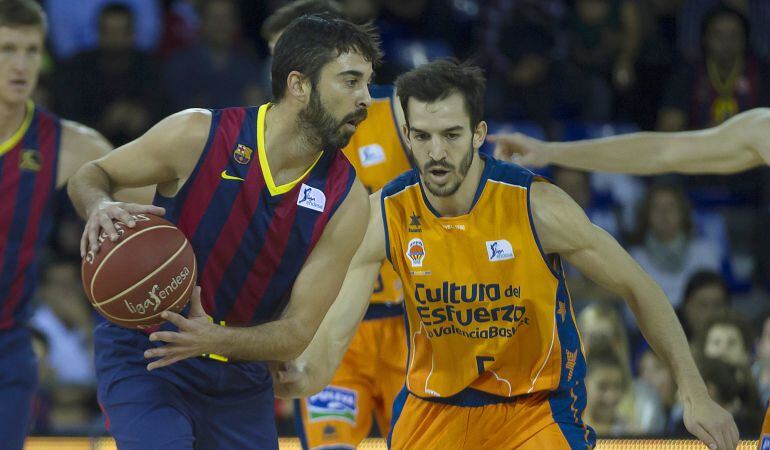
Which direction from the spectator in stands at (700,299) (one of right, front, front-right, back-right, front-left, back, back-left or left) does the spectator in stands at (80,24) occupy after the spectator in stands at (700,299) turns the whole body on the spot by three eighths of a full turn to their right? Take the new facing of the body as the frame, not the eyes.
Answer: front-left

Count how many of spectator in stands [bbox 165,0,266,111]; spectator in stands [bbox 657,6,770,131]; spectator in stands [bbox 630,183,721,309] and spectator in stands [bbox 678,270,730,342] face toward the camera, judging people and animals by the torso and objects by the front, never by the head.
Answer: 4

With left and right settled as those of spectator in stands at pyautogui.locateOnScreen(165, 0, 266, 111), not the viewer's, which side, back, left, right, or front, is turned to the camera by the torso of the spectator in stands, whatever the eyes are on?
front

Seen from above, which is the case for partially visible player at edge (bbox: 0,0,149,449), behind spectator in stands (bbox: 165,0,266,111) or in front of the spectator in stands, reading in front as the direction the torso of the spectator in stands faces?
in front

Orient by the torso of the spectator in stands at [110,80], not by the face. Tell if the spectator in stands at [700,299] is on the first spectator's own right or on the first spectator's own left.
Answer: on the first spectator's own left

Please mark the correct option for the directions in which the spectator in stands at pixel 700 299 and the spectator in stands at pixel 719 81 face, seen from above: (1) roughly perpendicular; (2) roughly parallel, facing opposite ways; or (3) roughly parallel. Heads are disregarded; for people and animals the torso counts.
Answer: roughly parallel

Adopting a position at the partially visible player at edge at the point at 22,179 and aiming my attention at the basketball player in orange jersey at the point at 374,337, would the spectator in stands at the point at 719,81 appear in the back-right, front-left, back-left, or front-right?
front-left

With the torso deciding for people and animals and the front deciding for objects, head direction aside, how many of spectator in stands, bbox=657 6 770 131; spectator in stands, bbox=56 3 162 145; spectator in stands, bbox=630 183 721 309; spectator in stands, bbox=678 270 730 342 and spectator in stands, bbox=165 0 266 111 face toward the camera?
5

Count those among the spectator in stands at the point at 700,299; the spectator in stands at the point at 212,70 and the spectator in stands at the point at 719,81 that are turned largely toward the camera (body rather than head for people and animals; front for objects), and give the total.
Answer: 3

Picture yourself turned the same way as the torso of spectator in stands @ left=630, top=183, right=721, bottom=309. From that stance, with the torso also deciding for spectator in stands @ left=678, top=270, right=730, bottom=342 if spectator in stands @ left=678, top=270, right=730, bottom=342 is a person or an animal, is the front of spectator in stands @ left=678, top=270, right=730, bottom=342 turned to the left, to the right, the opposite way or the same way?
the same way

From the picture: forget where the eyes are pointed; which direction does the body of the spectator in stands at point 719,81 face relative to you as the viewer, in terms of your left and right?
facing the viewer

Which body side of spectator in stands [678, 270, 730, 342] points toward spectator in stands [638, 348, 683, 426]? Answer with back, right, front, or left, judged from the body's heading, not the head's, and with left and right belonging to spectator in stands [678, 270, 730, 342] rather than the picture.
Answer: front

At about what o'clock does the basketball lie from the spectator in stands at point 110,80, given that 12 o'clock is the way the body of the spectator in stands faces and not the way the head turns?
The basketball is roughly at 12 o'clock from the spectator in stands.

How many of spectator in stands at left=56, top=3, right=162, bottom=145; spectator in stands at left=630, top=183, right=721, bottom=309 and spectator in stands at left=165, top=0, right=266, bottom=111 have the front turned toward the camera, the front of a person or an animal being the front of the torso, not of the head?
3

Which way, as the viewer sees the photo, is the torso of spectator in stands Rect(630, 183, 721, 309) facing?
toward the camera

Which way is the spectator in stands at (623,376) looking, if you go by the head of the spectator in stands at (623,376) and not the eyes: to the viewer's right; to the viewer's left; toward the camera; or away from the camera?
toward the camera

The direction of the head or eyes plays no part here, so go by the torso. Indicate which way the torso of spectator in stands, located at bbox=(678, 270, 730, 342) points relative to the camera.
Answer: toward the camera

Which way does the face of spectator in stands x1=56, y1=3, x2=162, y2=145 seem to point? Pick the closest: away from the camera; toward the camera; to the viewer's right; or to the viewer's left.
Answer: toward the camera

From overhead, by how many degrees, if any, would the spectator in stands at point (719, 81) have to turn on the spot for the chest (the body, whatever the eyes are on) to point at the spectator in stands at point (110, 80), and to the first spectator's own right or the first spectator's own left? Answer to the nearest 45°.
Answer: approximately 90° to the first spectator's own right
